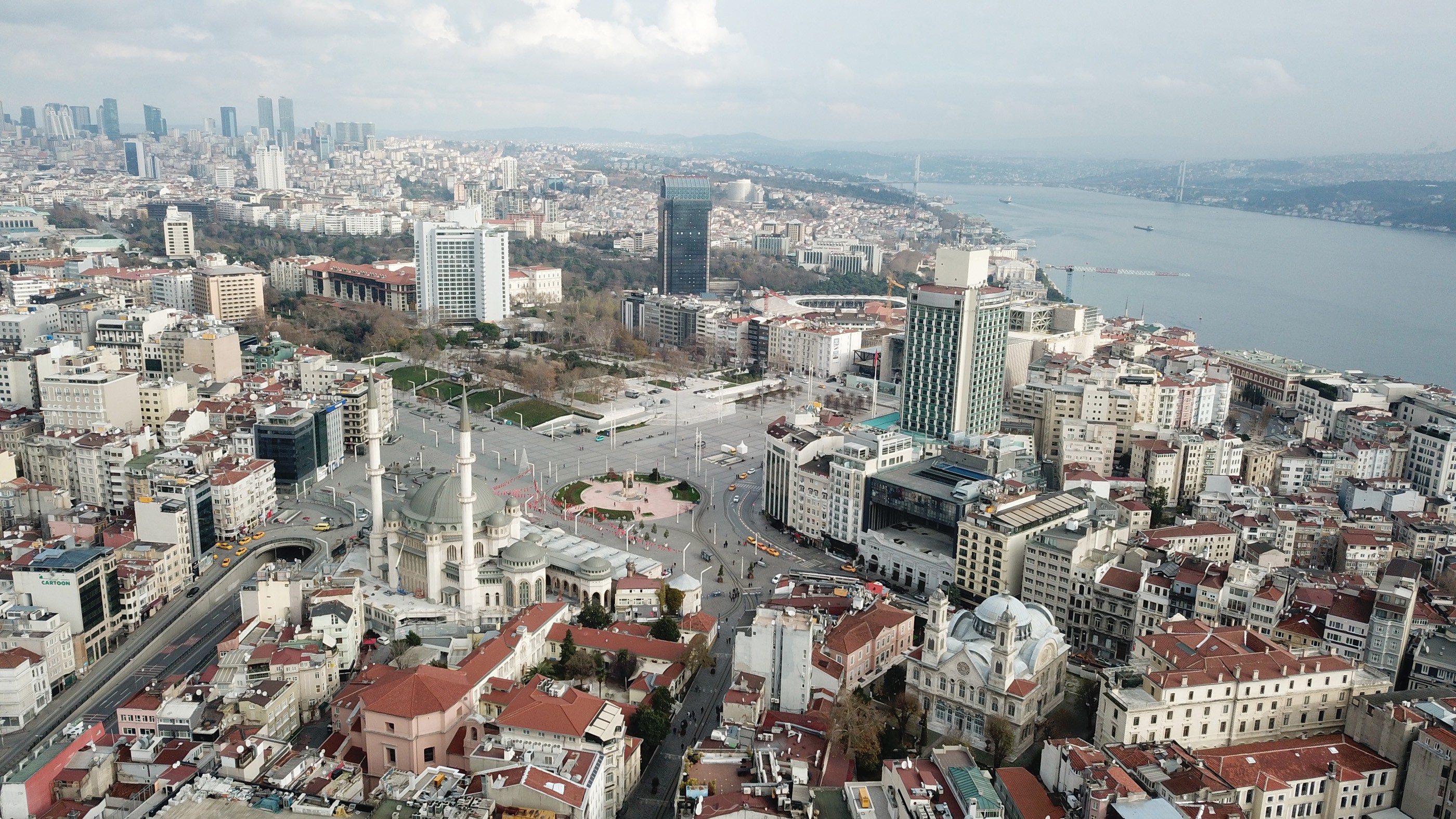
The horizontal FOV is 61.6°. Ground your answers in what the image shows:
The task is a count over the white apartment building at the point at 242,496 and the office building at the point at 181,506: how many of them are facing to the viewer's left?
0

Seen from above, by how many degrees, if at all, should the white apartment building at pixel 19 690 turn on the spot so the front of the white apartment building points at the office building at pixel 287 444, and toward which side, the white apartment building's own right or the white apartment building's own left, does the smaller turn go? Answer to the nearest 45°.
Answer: approximately 90° to the white apartment building's own left

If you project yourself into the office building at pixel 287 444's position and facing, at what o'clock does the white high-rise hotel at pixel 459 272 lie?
The white high-rise hotel is roughly at 8 o'clock from the office building.

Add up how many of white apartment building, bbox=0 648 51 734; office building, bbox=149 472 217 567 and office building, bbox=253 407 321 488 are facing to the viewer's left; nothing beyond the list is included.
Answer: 0

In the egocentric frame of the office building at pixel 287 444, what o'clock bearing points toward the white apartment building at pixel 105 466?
The white apartment building is roughly at 4 o'clock from the office building.

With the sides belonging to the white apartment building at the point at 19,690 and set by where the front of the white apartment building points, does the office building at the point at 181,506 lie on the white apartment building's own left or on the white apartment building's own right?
on the white apartment building's own left

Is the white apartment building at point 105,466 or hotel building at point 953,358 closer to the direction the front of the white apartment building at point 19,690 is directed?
the hotel building

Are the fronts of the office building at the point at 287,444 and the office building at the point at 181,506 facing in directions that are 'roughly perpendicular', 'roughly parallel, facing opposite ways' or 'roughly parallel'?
roughly parallel

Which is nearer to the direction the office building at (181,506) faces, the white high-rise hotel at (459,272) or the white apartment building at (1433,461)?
the white apartment building

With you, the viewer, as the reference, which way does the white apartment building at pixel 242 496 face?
facing the viewer and to the right of the viewer

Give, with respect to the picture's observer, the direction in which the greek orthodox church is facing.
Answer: facing the viewer and to the left of the viewer

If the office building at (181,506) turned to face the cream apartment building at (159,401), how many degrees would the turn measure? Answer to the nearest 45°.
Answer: approximately 135° to its left

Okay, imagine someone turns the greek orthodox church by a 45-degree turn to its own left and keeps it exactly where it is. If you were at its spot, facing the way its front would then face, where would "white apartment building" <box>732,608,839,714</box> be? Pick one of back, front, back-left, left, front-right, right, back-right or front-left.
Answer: right

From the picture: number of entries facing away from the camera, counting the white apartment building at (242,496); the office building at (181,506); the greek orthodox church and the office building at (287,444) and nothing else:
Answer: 0
